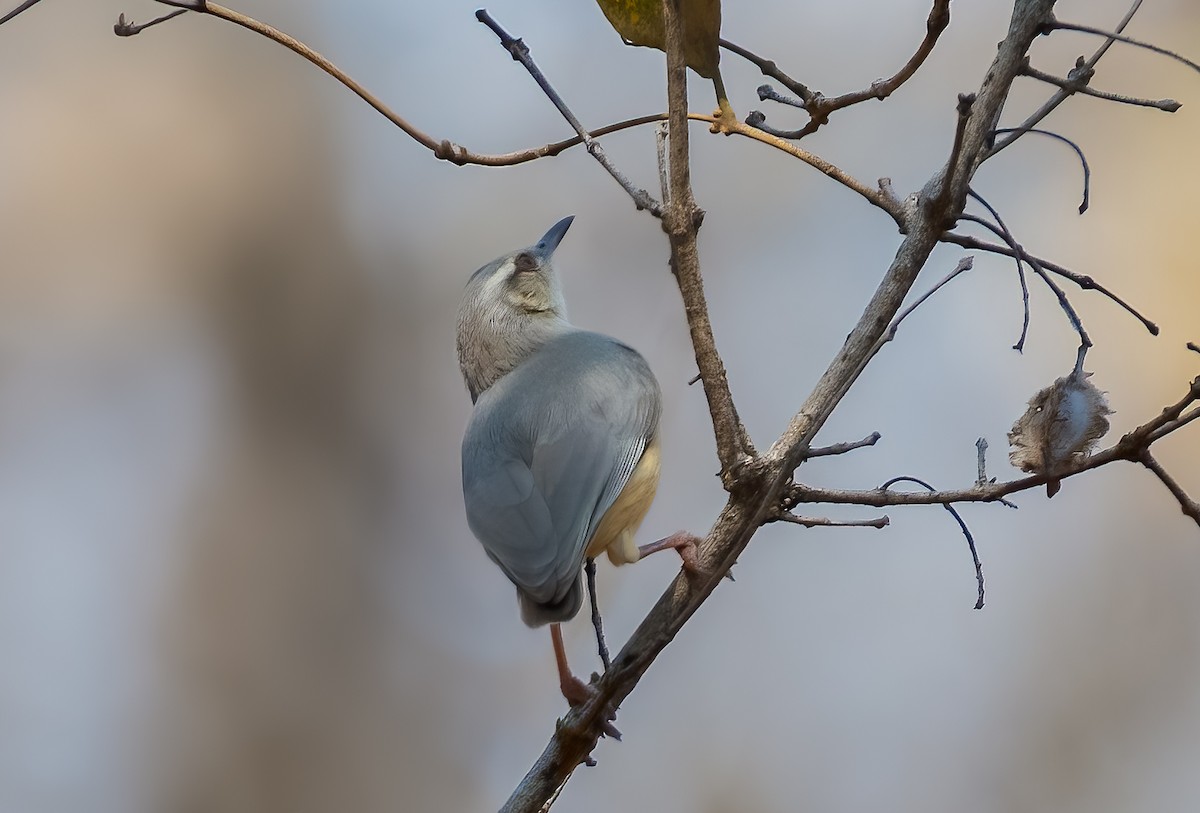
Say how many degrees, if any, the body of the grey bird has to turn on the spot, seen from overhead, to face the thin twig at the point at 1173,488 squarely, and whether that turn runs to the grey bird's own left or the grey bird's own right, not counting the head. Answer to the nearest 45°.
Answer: approximately 90° to the grey bird's own right

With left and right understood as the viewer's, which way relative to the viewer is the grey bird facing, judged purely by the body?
facing away from the viewer and to the right of the viewer

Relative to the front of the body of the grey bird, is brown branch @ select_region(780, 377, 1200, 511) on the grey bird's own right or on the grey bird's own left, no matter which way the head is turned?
on the grey bird's own right
